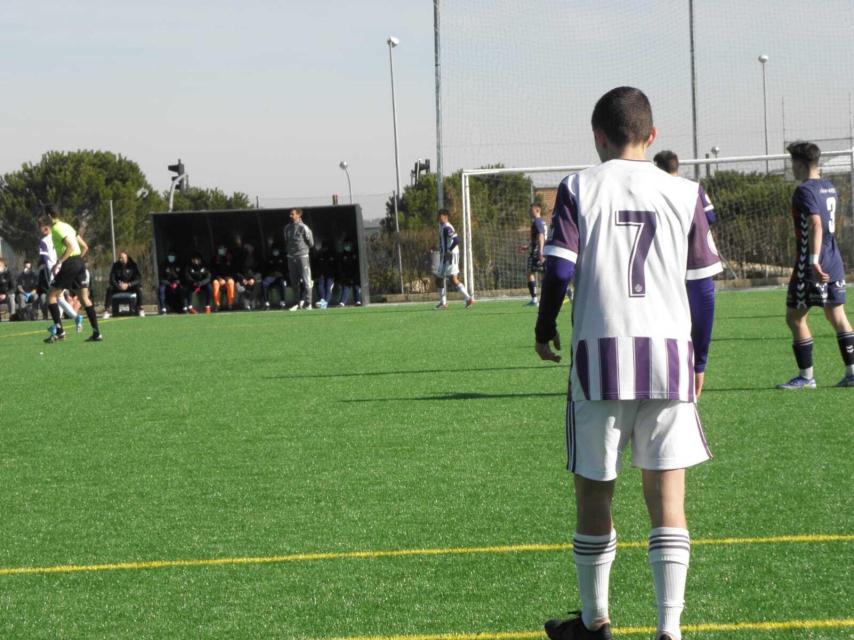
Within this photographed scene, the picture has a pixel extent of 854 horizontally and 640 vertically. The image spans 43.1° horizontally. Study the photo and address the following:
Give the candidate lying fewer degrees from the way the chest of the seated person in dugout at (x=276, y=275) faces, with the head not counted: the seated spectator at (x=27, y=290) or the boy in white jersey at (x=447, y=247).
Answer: the boy in white jersey

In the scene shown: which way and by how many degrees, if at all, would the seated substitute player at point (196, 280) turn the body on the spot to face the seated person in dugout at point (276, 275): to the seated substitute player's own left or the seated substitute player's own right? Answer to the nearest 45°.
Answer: approximately 90° to the seated substitute player's own left

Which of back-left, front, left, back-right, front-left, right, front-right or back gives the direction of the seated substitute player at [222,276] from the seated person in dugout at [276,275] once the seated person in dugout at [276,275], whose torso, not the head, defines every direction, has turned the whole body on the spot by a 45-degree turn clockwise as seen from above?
front-right

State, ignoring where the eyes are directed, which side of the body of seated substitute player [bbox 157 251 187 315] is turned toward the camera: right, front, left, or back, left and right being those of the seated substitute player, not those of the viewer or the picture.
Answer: front

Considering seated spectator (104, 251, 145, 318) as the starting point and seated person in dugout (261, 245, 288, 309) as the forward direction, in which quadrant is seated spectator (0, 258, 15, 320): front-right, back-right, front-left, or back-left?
back-left

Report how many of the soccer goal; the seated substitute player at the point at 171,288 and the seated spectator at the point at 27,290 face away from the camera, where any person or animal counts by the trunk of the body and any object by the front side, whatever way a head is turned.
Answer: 0

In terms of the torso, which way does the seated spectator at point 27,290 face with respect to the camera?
toward the camera

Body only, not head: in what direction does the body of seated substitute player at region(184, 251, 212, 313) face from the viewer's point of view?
toward the camera

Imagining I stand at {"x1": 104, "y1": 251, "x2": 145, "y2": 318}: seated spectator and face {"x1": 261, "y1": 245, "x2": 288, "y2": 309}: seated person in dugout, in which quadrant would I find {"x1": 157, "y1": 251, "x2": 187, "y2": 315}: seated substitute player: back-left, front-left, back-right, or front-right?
front-left

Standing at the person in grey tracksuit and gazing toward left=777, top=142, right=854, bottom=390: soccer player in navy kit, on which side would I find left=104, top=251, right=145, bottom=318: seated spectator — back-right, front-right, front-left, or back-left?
back-right

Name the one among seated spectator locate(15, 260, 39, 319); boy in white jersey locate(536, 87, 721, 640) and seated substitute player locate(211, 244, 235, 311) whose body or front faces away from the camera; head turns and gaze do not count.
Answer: the boy in white jersey

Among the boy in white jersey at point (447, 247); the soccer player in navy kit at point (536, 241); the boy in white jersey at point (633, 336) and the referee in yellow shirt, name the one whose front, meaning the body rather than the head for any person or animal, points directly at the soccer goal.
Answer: the boy in white jersey at point (633, 336)

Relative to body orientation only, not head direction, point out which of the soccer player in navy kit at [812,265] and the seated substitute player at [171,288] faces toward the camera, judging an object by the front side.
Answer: the seated substitute player

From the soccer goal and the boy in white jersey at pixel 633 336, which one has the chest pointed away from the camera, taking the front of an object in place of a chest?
the boy in white jersey
